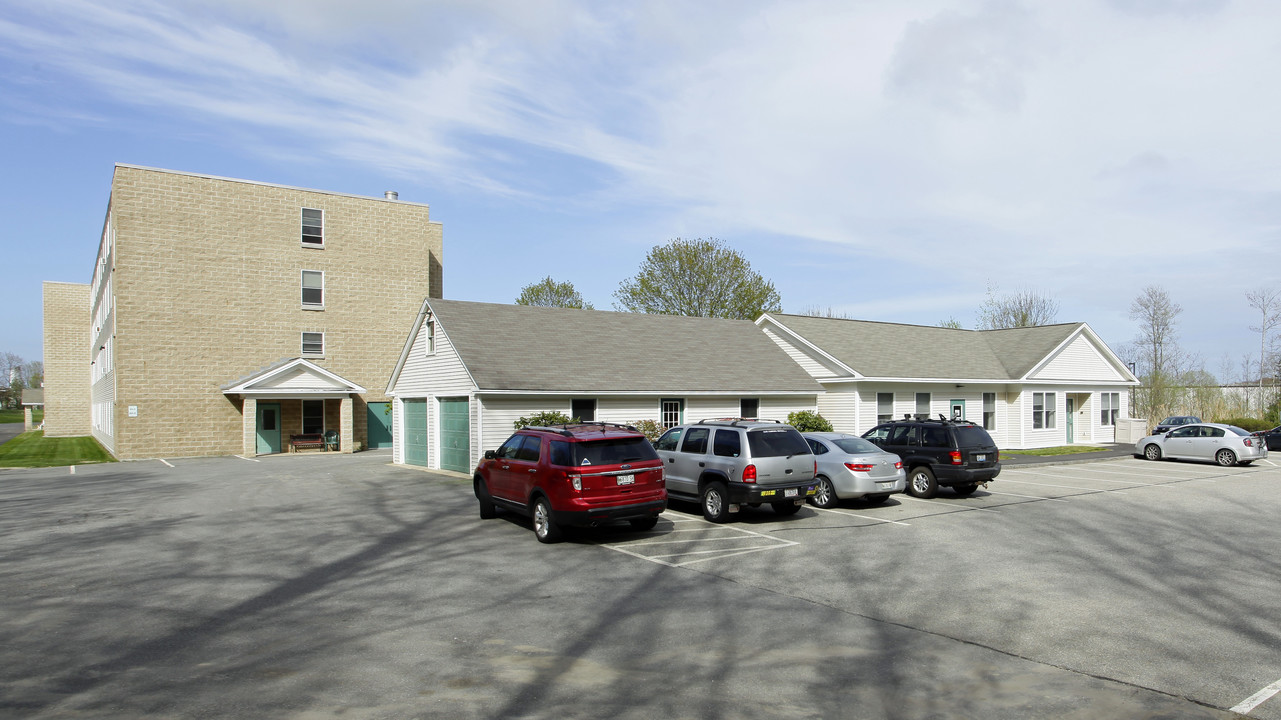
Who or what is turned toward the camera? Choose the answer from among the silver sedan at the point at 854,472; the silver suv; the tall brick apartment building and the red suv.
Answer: the tall brick apartment building

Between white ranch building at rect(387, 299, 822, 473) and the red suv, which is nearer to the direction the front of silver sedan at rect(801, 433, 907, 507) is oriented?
the white ranch building

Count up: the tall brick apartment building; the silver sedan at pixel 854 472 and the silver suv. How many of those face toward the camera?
1

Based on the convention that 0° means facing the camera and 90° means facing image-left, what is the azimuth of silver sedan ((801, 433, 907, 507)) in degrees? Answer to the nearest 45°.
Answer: approximately 135°

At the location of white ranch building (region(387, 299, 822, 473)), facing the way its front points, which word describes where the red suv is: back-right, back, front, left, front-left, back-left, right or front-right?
front-left

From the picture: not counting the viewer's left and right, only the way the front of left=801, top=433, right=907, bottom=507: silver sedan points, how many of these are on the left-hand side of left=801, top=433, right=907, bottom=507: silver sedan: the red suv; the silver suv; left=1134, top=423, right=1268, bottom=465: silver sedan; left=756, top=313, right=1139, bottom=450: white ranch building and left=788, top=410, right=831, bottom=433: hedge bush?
2

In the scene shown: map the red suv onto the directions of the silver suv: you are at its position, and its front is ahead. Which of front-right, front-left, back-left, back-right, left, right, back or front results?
left

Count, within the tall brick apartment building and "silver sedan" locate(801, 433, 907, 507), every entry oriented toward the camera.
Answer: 1

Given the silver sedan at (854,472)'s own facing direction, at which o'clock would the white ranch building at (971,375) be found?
The white ranch building is roughly at 2 o'clock from the silver sedan.

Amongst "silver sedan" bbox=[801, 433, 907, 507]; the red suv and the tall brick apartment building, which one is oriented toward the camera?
the tall brick apartment building

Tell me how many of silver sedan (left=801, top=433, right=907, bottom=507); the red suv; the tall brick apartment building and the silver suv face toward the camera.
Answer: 1

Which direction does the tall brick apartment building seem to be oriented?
toward the camera

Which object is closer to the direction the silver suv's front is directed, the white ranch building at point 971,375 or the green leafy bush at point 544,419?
the green leafy bush

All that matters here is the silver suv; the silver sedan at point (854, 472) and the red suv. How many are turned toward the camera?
0

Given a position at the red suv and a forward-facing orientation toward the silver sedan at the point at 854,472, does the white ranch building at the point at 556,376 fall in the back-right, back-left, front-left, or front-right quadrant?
front-left

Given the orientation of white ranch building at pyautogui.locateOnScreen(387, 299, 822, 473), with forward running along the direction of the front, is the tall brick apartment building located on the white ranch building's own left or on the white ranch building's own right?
on the white ranch building's own right

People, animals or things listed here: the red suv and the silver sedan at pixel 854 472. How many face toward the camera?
0
